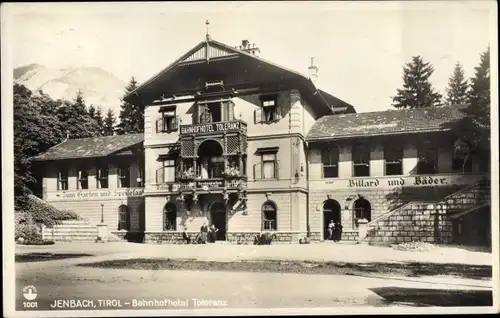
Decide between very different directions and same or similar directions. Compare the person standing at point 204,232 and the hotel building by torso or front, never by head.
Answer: same or similar directions

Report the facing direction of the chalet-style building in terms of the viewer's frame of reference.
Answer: facing the viewer

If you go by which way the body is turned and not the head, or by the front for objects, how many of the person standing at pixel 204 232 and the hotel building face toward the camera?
2

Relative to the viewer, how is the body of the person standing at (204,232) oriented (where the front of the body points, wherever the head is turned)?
toward the camera

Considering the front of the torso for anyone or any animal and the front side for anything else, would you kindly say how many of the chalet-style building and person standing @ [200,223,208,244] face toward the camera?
2
